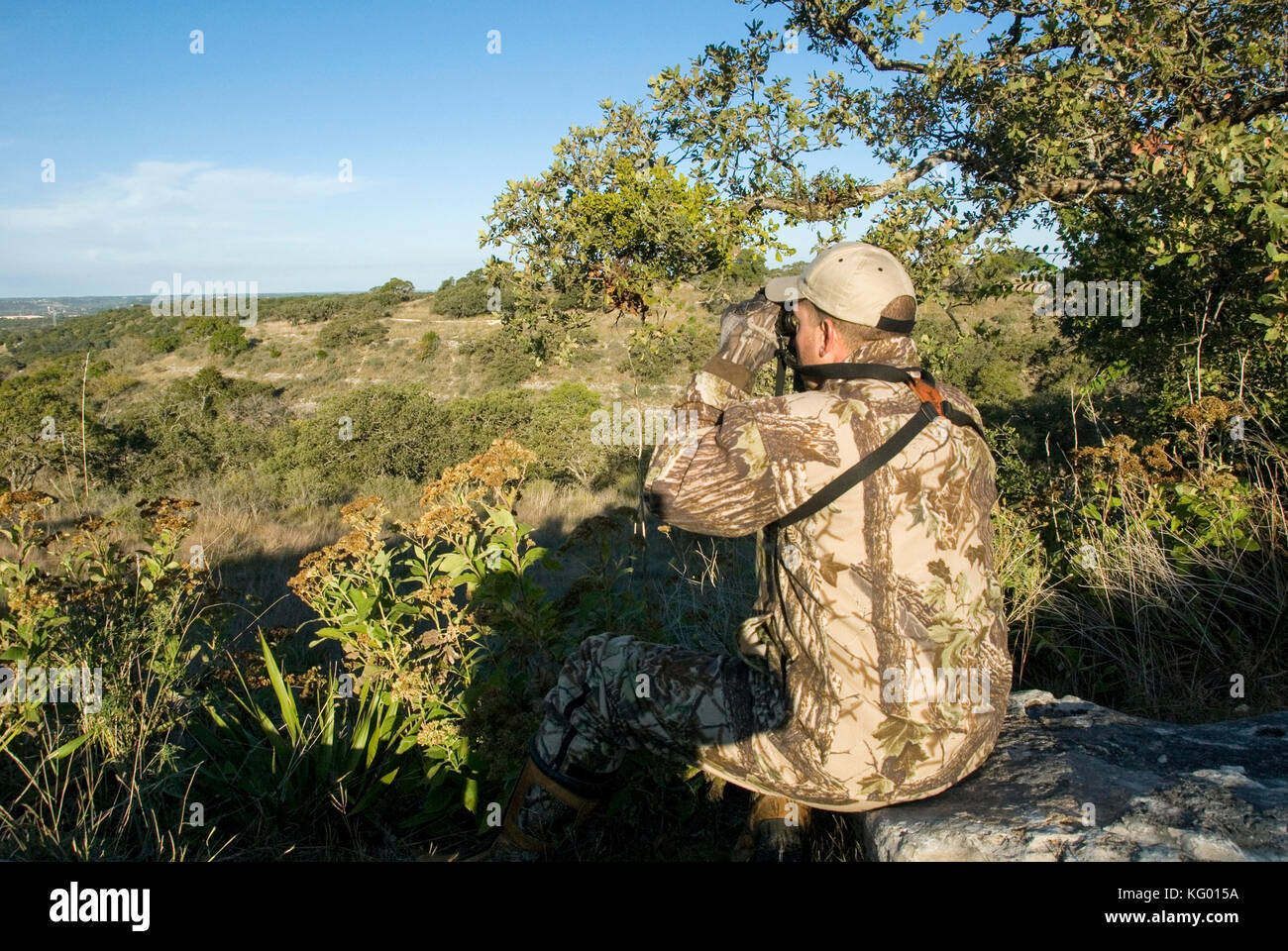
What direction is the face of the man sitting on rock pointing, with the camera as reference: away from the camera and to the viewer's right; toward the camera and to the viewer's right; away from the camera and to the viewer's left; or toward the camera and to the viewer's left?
away from the camera and to the viewer's left

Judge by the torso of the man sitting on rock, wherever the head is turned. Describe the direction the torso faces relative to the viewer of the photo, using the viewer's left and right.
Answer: facing away from the viewer and to the left of the viewer

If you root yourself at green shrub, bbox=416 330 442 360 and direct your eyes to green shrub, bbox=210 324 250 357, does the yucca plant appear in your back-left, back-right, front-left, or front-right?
back-left

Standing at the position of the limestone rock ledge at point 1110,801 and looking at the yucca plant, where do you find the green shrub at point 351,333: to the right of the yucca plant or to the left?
right
